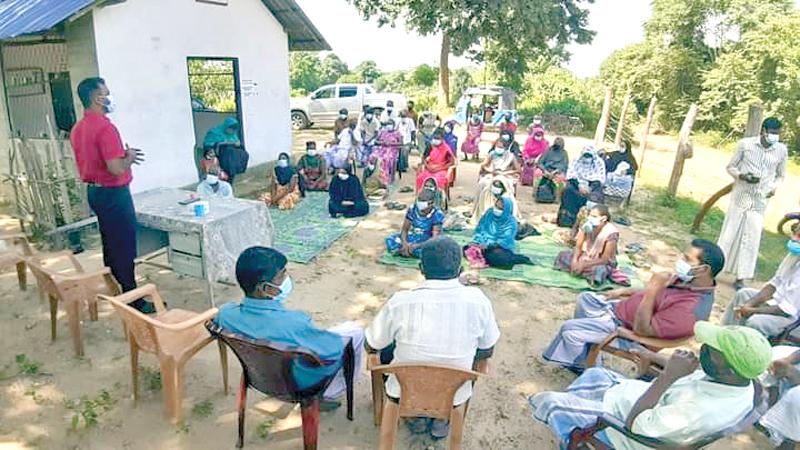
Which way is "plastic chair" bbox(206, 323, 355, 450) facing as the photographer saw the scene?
facing away from the viewer and to the right of the viewer

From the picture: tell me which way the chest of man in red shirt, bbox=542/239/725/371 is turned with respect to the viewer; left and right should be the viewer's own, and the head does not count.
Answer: facing to the left of the viewer

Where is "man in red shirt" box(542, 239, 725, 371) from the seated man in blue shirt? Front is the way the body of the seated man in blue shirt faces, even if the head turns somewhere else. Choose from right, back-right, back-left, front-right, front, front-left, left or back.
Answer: front-right

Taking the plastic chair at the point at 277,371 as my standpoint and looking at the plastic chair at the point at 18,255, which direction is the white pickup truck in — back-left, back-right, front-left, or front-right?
front-right

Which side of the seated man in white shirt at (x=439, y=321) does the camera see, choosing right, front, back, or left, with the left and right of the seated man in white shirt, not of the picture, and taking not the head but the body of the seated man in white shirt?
back

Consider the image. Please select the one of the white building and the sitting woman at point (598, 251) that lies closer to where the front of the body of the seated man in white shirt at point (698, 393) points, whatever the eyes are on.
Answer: the white building

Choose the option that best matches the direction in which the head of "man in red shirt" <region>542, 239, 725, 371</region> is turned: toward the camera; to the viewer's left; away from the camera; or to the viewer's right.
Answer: to the viewer's left

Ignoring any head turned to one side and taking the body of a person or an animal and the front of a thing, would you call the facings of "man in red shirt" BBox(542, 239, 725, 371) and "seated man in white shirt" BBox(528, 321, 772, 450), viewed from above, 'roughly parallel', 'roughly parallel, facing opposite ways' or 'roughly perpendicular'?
roughly parallel

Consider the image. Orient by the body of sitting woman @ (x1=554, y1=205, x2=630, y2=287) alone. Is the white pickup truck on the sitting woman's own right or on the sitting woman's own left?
on the sitting woman's own right

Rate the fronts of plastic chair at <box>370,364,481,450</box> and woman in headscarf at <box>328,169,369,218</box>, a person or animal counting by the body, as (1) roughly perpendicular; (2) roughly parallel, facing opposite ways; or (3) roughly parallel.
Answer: roughly parallel, facing opposite ways

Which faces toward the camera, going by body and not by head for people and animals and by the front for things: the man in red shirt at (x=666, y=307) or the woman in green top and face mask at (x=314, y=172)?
the woman in green top and face mask

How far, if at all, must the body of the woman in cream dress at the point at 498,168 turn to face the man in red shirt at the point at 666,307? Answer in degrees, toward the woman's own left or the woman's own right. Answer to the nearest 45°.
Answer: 0° — they already face them

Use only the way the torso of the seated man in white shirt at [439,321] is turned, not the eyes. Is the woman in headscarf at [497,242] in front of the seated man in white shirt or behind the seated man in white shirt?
in front

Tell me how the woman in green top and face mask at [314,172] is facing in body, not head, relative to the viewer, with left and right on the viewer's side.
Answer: facing the viewer

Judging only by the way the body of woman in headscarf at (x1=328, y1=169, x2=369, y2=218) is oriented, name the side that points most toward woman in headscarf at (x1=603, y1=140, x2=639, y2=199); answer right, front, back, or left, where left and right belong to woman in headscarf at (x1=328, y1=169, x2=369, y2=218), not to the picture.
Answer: left

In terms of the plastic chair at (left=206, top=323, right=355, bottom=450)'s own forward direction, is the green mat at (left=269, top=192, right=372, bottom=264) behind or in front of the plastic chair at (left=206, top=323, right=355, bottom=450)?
in front
